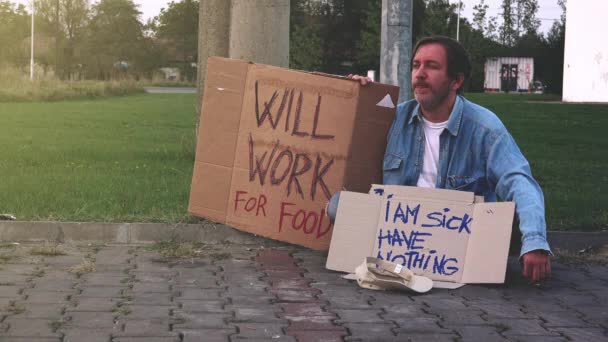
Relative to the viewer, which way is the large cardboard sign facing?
toward the camera

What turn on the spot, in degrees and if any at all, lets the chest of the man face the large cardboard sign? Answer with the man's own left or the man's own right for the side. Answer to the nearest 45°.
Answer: approximately 90° to the man's own right

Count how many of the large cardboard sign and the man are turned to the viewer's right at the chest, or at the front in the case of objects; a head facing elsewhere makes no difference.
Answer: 0

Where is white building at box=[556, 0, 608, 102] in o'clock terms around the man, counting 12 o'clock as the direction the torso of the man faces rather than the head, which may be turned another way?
The white building is roughly at 5 o'clock from the man.

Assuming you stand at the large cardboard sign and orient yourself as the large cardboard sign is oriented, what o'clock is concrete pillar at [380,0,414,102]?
The concrete pillar is roughly at 7 o'clock from the large cardboard sign.

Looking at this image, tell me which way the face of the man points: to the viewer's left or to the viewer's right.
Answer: to the viewer's left

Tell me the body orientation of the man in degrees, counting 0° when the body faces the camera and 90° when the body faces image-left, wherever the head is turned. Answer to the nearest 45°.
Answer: approximately 45°

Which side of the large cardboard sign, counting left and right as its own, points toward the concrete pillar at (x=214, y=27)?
back

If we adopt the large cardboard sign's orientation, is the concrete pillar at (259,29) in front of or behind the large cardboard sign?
behind

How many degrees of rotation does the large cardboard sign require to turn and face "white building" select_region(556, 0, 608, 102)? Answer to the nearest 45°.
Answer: approximately 180°

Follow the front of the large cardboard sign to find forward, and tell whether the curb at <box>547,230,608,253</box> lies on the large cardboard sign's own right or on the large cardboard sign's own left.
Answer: on the large cardboard sign's own left

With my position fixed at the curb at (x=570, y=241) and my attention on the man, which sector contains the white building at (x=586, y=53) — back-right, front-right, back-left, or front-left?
back-right
